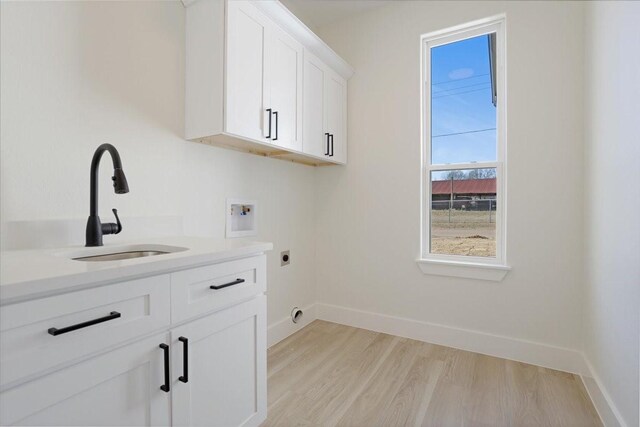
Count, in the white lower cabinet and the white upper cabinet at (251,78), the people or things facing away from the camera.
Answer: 0

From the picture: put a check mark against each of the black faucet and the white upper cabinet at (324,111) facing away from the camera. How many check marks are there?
0

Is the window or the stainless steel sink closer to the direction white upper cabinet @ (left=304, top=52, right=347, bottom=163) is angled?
the window

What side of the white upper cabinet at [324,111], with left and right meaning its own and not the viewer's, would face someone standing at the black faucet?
right

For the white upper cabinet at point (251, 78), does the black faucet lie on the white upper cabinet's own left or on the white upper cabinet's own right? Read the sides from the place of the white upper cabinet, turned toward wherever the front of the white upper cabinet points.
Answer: on the white upper cabinet's own right

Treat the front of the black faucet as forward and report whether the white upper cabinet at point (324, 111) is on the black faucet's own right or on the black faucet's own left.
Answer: on the black faucet's own left

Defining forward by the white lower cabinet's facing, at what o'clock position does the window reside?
The window is roughly at 10 o'clock from the white lower cabinet.

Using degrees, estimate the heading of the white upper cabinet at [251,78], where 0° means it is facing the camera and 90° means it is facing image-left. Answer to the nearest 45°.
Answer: approximately 315°

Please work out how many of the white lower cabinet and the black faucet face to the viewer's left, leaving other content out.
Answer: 0

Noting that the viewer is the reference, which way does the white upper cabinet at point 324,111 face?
facing the viewer and to the right of the viewer
